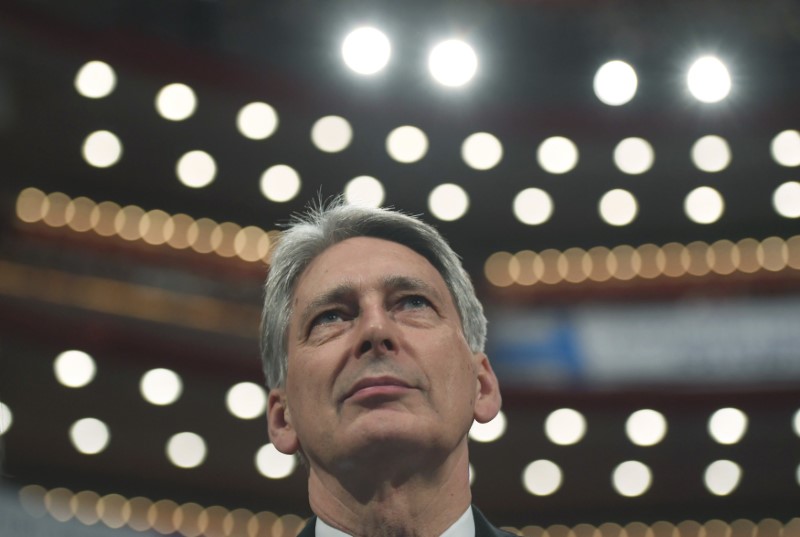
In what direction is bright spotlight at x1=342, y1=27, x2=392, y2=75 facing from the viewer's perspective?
toward the camera

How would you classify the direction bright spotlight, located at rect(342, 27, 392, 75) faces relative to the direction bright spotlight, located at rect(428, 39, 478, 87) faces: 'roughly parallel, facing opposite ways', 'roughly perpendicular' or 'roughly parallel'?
roughly parallel

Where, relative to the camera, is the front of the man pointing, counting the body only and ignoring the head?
toward the camera

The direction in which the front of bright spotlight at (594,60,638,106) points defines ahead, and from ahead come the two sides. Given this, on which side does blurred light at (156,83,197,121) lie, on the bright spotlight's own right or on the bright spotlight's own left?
on the bright spotlight's own right

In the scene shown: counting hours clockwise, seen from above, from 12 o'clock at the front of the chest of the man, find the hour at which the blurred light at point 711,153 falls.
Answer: The blurred light is roughly at 7 o'clock from the man.

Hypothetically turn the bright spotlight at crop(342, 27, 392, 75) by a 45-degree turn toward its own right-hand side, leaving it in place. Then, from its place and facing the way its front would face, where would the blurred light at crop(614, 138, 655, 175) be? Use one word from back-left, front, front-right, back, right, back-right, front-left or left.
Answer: back

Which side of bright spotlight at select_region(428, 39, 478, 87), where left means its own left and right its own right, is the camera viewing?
front
